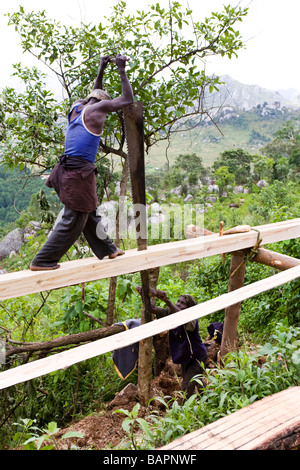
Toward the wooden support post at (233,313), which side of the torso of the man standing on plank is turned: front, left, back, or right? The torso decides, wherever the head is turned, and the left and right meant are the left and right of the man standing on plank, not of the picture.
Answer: front

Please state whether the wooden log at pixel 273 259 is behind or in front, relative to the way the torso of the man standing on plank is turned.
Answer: in front

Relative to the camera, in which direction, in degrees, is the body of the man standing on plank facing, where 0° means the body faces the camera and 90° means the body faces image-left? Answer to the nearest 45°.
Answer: approximately 225°

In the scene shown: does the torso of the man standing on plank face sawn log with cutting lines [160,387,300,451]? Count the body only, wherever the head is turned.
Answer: no

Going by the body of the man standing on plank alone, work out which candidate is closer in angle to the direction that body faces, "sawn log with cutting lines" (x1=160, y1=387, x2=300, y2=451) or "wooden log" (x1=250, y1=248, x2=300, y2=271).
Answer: the wooden log

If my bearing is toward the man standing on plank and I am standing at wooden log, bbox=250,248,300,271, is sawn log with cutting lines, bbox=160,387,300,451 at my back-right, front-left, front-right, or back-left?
front-left
